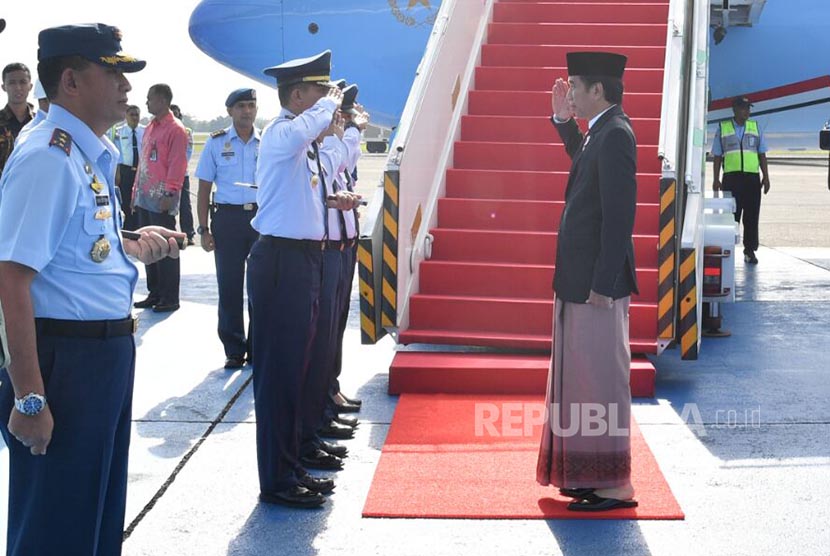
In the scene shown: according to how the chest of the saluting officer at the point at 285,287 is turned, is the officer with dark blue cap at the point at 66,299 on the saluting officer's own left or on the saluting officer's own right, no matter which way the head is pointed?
on the saluting officer's own right

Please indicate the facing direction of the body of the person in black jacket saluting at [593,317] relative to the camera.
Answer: to the viewer's left

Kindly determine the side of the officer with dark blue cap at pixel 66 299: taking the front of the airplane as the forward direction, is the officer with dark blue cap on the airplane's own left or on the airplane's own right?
on the airplane's own left

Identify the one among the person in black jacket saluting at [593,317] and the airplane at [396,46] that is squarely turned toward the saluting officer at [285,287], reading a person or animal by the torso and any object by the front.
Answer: the person in black jacket saluting

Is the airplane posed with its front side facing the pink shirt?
no

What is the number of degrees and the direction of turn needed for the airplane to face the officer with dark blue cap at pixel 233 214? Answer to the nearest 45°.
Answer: approximately 90° to its left

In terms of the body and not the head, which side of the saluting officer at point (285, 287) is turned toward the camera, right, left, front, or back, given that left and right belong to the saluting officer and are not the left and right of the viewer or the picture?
right

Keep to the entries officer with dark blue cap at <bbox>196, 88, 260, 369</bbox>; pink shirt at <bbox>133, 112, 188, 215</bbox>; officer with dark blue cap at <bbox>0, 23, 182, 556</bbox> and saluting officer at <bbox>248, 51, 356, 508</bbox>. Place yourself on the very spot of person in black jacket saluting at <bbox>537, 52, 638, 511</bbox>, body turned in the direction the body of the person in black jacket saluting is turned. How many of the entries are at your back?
0

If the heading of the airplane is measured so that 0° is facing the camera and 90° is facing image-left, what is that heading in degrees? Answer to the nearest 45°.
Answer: approximately 90°

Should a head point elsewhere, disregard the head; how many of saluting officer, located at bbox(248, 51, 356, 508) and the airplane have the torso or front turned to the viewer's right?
1

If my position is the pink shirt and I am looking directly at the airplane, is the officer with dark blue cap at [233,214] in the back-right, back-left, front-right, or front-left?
back-right

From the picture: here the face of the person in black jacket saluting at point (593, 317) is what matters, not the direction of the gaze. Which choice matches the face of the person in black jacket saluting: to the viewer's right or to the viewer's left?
to the viewer's left

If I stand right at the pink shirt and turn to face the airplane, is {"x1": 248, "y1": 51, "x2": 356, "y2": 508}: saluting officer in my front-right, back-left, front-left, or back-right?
back-right

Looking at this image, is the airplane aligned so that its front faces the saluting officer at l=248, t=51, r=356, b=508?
no

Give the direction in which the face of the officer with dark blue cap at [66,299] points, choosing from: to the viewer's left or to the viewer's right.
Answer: to the viewer's right

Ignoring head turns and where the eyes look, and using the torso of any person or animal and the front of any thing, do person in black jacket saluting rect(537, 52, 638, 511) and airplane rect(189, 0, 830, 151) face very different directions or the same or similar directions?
same or similar directions

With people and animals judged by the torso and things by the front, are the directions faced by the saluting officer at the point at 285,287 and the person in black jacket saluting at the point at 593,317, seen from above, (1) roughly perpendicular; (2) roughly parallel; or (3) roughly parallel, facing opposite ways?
roughly parallel, facing opposite ways

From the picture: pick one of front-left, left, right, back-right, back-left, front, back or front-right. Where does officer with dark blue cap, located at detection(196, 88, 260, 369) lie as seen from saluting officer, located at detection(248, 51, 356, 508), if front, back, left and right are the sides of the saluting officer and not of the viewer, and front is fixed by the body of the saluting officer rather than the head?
left

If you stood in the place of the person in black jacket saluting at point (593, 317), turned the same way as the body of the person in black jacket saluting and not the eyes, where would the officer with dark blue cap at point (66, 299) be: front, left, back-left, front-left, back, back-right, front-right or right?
front-left

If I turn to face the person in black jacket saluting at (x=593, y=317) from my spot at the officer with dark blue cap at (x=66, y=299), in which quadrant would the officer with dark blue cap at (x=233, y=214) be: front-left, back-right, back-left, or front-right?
front-left

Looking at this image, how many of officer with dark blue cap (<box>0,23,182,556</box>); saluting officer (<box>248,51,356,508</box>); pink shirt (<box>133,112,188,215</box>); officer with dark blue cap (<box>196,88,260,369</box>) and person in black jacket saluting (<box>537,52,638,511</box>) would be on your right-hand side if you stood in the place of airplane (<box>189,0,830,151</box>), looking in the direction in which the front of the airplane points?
0
